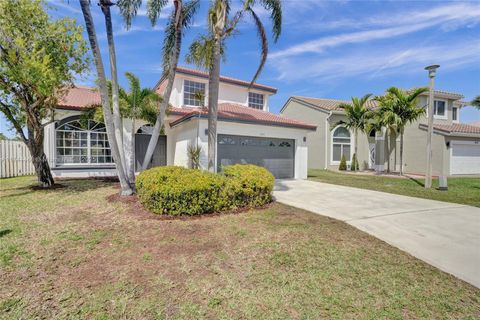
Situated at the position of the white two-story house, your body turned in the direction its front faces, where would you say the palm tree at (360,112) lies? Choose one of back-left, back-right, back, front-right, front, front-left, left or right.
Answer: front-left

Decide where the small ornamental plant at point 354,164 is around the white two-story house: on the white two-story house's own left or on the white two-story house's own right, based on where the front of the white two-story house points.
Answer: on the white two-story house's own left

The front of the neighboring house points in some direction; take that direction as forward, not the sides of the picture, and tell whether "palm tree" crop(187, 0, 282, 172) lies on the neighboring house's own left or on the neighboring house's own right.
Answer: on the neighboring house's own right

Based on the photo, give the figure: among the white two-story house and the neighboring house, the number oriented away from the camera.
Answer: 0

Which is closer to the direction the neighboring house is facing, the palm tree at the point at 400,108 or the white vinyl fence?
the palm tree

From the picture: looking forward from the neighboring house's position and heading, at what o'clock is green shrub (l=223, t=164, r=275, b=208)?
The green shrub is roughly at 2 o'clock from the neighboring house.

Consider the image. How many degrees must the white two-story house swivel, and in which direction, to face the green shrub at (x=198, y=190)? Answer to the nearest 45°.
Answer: approximately 45° to its right

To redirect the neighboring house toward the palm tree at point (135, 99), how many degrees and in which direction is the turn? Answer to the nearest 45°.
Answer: approximately 90° to its right

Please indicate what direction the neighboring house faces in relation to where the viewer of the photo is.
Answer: facing the viewer and to the right of the viewer
